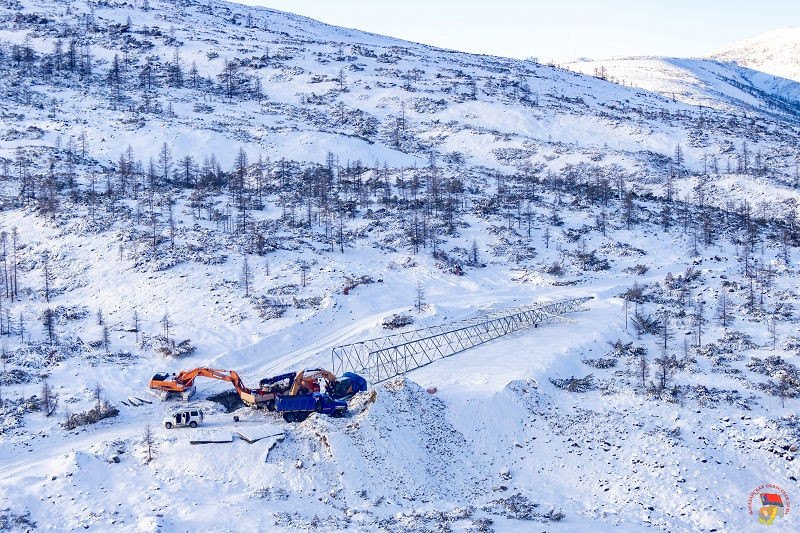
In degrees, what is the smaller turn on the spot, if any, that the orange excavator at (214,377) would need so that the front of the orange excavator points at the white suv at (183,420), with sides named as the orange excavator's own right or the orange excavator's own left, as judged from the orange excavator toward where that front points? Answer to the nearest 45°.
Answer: approximately 90° to the orange excavator's own right

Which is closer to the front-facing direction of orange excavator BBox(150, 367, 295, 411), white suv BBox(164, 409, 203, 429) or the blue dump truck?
the blue dump truck

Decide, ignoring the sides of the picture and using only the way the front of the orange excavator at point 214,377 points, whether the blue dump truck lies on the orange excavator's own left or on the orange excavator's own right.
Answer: on the orange excavator's own right

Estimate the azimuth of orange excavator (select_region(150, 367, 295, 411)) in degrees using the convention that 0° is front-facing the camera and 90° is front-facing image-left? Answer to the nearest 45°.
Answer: approximately 270°
